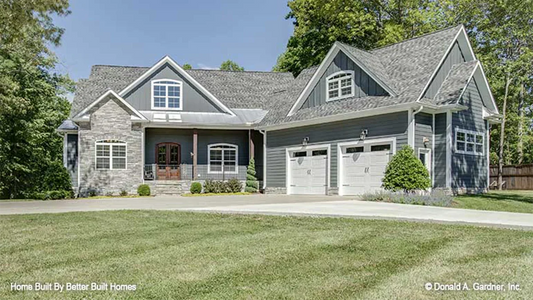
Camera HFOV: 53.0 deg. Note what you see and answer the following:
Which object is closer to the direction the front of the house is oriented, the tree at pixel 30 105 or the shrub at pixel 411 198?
the shrub

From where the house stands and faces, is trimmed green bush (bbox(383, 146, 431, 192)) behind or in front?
in front

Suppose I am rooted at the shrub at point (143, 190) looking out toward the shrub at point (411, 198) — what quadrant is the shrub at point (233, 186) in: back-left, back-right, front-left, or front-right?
front-left

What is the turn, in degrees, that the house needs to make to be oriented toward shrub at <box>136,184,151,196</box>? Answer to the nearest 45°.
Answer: approximately 90° to its right

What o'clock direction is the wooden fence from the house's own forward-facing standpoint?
The wooden fence is roughly at 8 o'clock from the house.

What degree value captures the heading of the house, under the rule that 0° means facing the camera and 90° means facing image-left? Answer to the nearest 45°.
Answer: approximately 0°

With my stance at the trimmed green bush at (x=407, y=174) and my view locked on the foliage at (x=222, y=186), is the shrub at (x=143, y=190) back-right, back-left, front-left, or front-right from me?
front-left

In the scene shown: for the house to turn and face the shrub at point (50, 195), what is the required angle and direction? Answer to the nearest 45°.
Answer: approximately 90° to its right

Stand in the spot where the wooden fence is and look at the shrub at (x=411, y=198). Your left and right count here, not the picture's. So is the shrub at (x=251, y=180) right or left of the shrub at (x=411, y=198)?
right

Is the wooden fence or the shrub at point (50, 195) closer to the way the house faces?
the shrub
